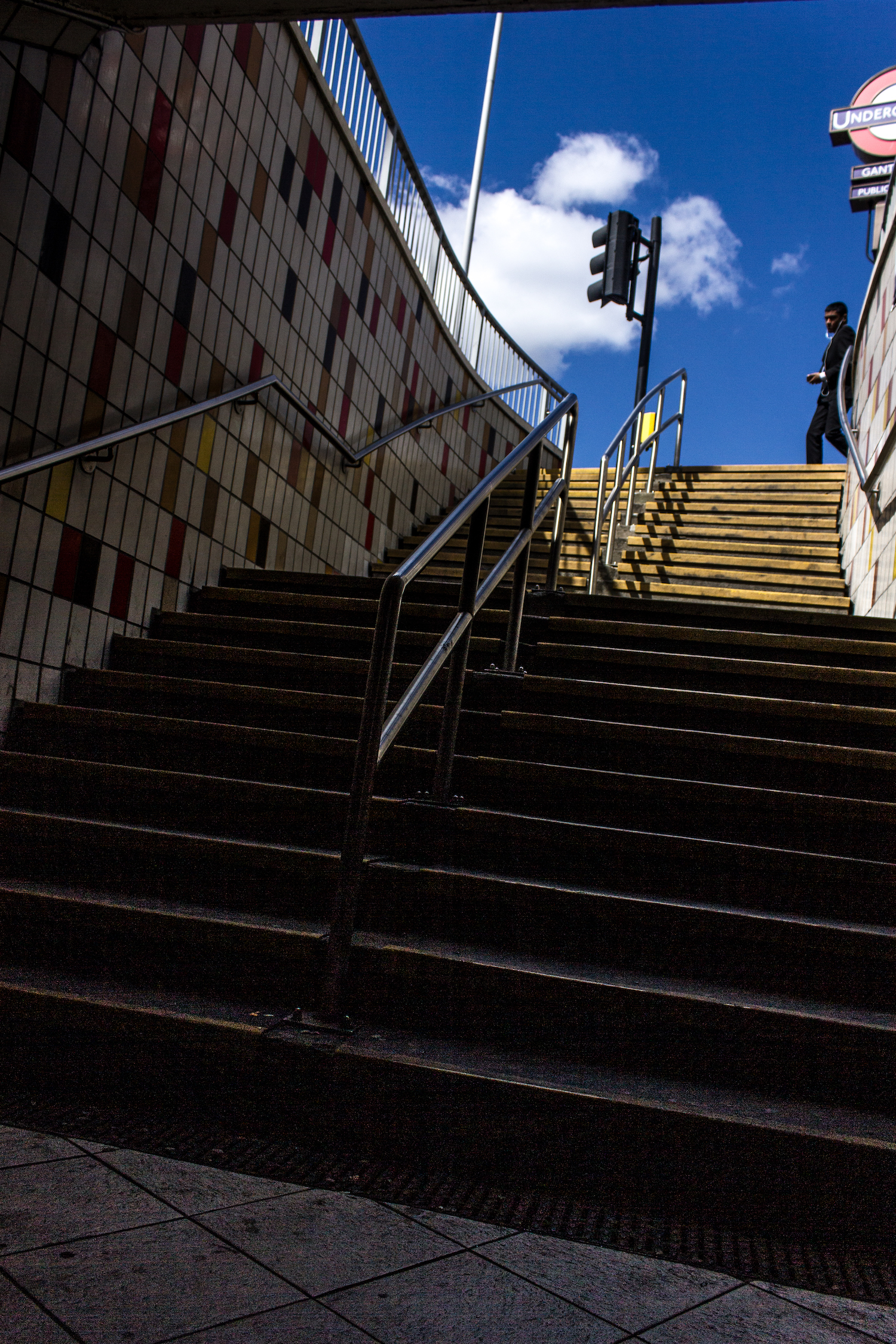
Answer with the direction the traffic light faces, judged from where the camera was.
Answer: facing to the left of the viewer

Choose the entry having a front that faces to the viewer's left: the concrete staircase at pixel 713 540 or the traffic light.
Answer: the traffic light

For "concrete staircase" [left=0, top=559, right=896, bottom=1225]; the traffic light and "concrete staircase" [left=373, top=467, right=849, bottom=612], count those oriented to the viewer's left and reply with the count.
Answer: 1

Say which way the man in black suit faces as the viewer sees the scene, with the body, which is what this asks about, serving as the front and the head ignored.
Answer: to the viewer's left

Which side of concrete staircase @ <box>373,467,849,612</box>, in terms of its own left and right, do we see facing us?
front

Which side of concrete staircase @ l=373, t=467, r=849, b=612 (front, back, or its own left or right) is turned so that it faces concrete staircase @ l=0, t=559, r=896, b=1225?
front

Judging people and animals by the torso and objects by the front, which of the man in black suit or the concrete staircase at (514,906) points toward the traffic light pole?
the man in black suit

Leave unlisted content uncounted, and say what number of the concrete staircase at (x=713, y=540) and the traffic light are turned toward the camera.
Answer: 1

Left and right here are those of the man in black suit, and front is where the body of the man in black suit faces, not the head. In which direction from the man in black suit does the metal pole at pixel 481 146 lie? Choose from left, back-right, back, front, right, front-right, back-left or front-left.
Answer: front-right

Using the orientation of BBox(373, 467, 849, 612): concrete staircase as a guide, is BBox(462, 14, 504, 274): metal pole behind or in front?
behind

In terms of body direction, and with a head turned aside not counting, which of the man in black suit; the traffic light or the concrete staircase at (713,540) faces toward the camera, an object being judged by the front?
the concrete staircase

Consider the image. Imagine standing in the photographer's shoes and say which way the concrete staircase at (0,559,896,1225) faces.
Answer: facing the viewer

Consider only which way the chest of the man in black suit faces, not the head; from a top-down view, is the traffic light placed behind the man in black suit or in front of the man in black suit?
in front

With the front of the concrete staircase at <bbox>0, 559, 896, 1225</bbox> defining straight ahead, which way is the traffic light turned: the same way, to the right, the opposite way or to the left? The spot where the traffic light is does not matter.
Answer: to the right
